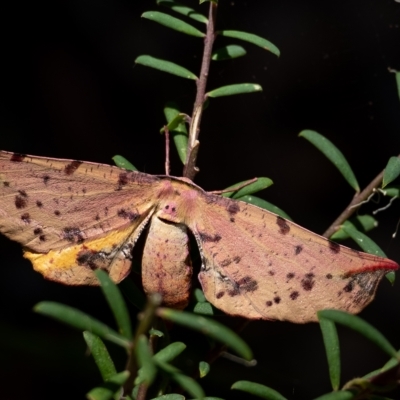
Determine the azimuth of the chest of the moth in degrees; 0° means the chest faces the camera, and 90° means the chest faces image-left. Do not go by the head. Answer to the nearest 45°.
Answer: approximately 180°
